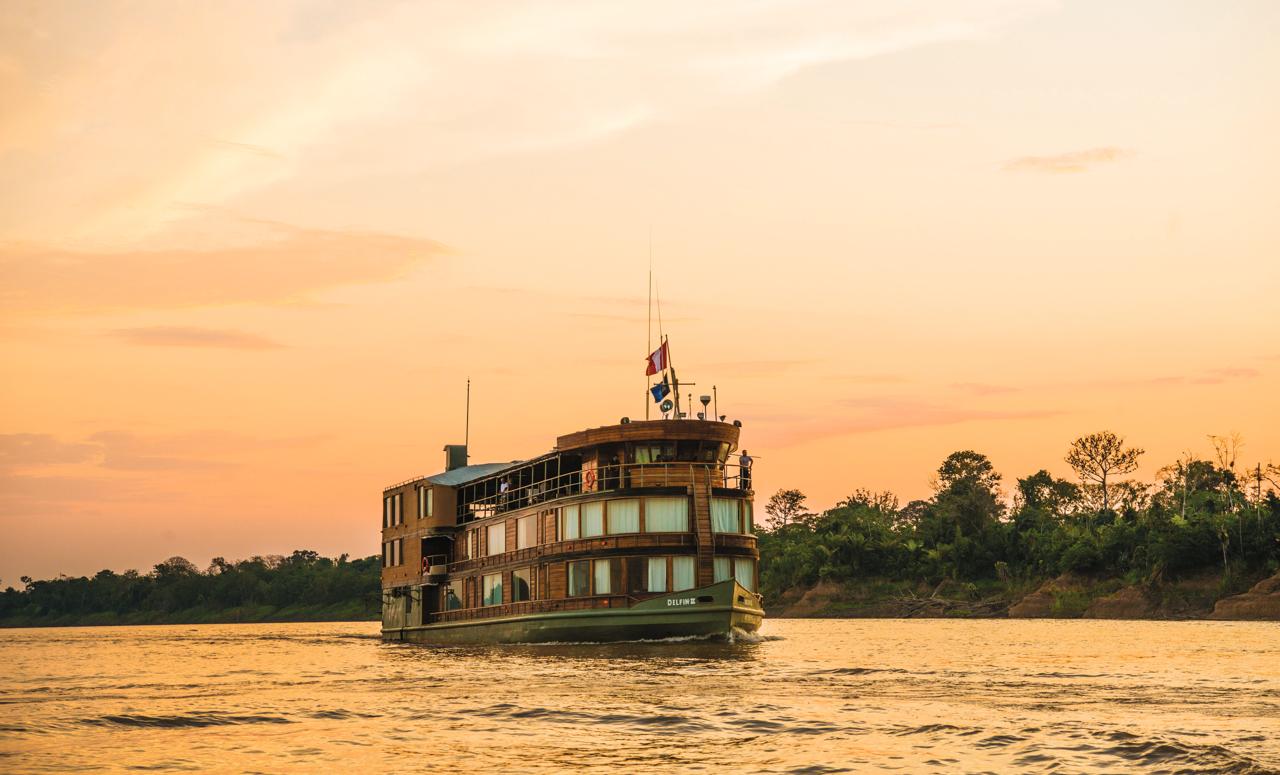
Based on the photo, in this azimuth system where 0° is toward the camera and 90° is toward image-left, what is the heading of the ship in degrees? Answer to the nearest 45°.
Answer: approximately 315°
